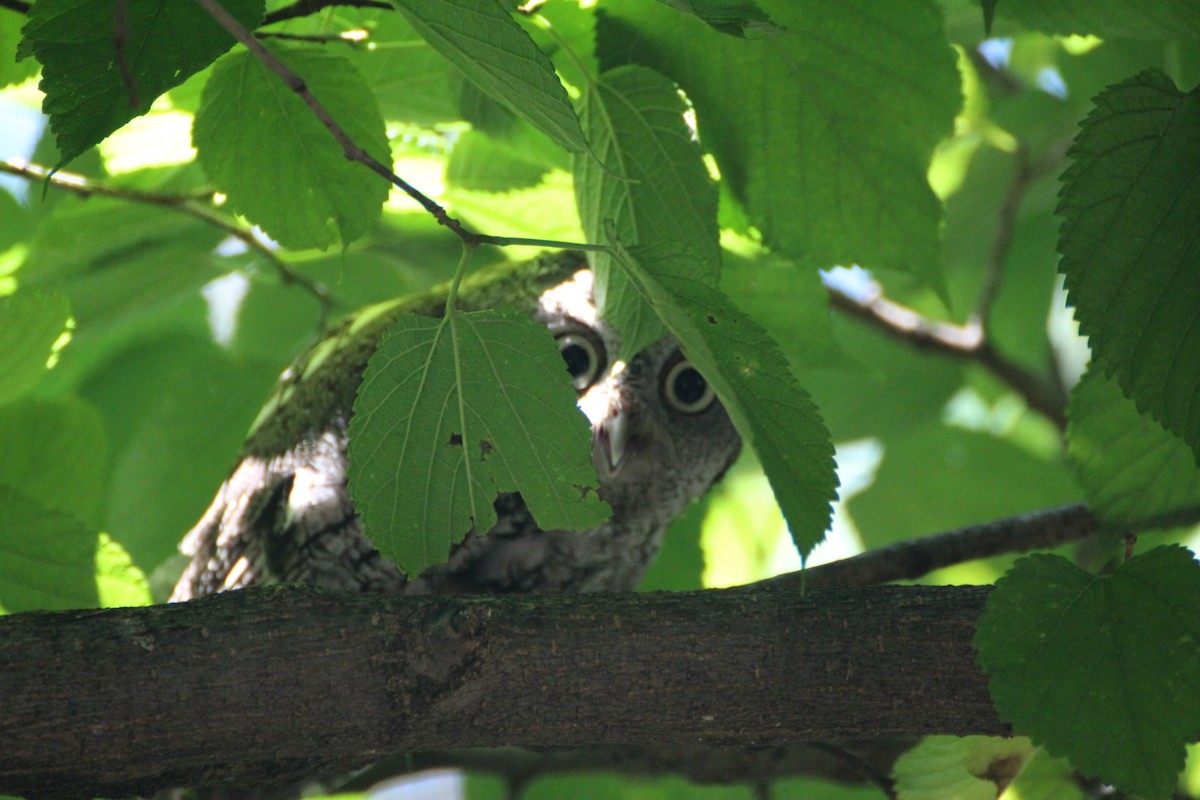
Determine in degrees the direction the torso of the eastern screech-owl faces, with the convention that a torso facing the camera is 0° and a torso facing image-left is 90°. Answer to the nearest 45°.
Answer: approximately 315°

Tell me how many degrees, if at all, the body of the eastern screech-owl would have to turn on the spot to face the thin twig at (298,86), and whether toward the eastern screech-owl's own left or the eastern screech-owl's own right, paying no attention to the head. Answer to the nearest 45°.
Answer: approximately 45° to the eastern screech-owl's own right

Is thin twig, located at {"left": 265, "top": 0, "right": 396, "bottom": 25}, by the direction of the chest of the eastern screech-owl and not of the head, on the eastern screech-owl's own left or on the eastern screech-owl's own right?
on the eastern screech-owl's own right

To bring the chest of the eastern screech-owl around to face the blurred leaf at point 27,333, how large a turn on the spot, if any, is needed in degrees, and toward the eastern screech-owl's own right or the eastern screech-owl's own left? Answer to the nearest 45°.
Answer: approximately 90° to the eastern screech-owl's own right
